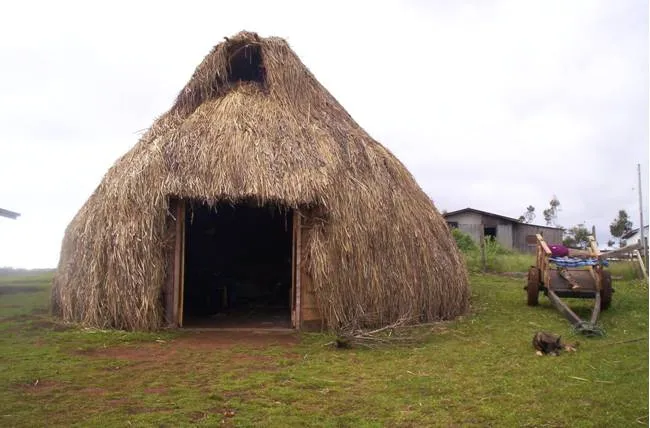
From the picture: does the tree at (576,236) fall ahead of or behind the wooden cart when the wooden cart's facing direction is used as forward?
behind

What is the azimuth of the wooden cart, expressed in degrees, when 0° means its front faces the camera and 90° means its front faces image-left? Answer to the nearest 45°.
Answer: approximately 0°

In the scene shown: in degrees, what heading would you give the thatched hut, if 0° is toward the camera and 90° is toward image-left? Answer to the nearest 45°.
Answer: approximately 0°

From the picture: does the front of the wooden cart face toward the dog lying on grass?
yes
